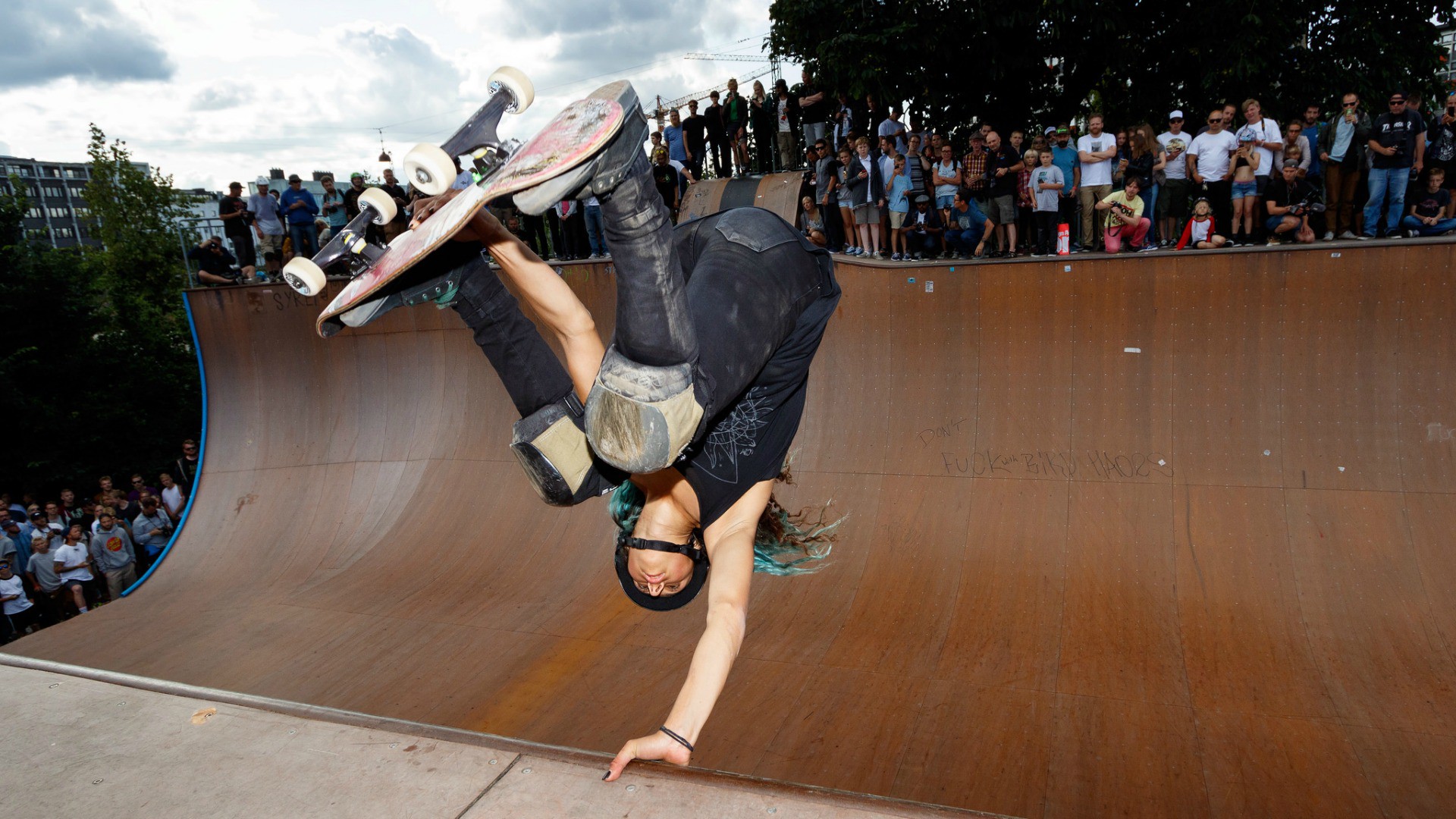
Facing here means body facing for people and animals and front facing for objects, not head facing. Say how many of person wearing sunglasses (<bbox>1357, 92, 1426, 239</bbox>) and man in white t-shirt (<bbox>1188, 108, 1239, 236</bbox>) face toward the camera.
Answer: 2

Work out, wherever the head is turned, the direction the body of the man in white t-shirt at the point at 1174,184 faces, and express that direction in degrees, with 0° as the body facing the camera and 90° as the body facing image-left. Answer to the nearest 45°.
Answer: approximately 0°

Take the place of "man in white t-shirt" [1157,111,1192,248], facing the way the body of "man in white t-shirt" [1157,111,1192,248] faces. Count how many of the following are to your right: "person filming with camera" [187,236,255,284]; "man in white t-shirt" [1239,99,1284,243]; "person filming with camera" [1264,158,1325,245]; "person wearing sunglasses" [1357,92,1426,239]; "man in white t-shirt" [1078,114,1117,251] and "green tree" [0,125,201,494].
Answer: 3

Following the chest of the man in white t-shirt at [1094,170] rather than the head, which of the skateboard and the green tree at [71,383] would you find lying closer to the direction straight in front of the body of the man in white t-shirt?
the skateboard

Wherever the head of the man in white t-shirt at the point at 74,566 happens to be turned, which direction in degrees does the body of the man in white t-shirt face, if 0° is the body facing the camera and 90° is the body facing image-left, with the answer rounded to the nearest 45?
approximately 315°

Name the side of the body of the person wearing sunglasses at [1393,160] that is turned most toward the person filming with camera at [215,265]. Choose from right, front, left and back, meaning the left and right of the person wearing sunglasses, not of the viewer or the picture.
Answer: right

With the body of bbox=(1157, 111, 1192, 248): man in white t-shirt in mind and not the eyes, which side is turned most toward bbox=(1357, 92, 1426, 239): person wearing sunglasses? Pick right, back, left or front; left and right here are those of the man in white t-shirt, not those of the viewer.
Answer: left

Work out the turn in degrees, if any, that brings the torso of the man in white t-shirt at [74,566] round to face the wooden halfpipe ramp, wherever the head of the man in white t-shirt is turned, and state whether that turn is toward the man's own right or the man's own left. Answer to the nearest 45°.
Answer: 0° — they already face it

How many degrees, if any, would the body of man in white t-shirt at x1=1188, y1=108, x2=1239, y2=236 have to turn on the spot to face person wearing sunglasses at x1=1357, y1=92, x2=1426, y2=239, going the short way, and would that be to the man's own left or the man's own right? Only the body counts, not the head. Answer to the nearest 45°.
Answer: approximately 90° to the man's own left
